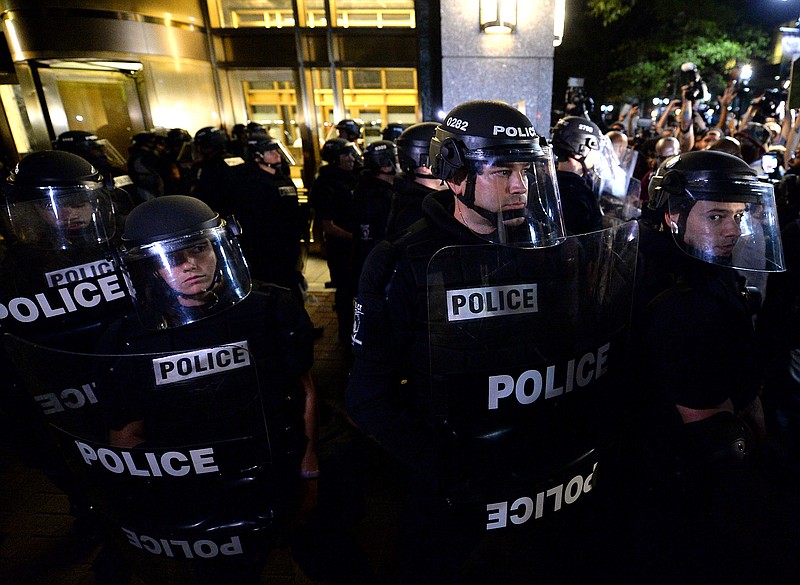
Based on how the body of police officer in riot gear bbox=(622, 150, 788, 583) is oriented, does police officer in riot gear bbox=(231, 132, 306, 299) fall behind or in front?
behind

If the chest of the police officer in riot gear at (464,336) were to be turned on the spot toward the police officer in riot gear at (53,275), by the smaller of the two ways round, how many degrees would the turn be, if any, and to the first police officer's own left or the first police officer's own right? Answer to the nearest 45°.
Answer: approximately 135° to the first police officer's own right

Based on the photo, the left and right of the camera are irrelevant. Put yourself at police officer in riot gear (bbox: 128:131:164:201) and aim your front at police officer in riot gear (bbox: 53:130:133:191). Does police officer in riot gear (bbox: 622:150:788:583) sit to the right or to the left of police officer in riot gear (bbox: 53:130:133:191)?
left

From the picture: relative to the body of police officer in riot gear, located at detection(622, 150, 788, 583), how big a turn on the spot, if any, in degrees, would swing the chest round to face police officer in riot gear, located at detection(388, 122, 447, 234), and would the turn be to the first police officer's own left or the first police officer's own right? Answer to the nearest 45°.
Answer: approximately 135° to the first police officer's own left

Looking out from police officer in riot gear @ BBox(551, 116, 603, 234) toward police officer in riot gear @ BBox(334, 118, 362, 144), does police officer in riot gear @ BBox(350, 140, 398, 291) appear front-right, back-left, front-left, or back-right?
front-left

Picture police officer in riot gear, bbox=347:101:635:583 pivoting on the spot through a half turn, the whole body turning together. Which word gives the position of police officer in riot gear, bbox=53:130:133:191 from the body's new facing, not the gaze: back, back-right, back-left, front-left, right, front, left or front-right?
front

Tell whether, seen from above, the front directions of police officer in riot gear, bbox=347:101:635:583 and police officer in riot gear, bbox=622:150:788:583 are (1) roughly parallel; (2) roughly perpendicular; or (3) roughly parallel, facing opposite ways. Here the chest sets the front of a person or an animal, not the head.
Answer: roughly parallel

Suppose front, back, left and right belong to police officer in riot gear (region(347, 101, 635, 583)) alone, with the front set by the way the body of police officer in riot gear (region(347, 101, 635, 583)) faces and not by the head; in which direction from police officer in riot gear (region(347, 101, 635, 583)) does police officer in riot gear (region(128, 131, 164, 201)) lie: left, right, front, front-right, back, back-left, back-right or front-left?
back

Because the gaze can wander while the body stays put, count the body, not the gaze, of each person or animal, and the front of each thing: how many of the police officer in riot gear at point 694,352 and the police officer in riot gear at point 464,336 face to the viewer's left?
0

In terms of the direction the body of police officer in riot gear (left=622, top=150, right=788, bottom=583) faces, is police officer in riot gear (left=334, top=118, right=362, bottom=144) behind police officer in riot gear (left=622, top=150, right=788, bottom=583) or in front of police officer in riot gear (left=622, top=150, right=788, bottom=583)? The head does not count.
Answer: behind

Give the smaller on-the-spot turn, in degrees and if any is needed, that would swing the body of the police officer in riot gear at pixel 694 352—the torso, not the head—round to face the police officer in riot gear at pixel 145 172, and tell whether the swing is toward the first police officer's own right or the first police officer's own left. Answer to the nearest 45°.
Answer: approximately 180°

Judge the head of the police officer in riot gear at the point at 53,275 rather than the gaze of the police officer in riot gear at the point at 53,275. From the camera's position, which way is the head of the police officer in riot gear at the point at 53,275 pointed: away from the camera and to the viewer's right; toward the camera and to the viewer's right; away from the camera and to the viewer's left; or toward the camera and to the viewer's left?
toward the camera and to the viewer's right
